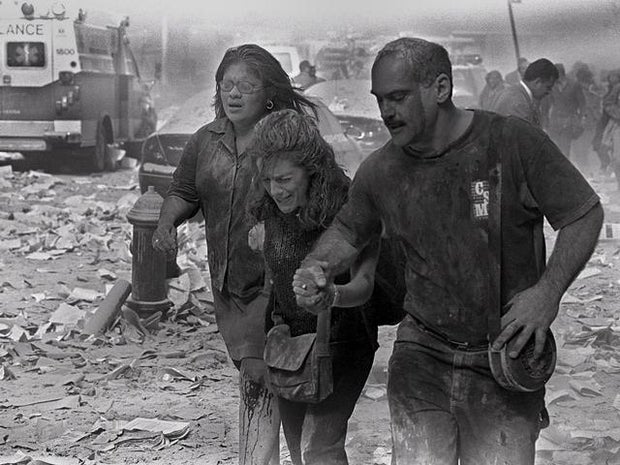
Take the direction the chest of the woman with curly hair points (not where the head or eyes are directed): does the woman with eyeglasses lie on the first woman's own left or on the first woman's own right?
on the first woman's own right

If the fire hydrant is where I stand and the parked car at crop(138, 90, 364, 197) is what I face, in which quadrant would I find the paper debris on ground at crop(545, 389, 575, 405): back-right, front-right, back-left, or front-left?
back-right

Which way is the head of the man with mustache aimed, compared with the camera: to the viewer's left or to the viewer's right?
to the viewer's left

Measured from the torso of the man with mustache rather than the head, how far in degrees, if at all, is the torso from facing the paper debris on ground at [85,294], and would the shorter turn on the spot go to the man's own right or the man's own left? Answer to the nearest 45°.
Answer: approximately 90° to the man's own right

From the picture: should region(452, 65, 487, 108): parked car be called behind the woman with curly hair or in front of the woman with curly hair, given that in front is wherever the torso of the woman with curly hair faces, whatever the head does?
behind

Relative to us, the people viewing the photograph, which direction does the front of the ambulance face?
facing away from the viewer and to the right of the viewer

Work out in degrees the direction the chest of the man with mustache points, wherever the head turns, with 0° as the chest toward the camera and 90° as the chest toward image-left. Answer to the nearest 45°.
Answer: approximately 45°

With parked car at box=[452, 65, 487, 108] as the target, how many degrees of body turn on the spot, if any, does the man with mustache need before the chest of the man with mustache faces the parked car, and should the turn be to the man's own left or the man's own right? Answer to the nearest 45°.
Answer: approximately 135° to the man's own right

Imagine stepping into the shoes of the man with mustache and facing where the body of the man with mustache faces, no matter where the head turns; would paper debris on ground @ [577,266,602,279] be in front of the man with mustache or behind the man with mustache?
behind

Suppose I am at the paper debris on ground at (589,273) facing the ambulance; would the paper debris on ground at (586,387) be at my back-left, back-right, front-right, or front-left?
back-left

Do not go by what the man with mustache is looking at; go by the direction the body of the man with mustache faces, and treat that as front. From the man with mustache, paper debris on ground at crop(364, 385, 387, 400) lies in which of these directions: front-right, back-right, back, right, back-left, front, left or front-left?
back-right

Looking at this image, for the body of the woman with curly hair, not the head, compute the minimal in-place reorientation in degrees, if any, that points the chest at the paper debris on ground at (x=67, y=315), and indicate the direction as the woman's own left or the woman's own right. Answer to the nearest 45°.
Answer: approximately 90° to the woman's own right

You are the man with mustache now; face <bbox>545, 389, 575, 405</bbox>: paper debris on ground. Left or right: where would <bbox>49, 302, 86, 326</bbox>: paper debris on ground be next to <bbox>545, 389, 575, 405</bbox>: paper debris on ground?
left
